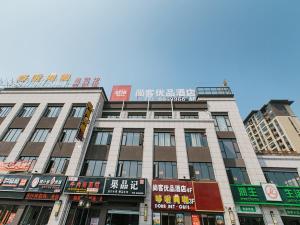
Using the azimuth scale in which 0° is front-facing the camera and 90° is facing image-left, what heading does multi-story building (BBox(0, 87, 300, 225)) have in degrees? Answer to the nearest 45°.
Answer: approximately 0°

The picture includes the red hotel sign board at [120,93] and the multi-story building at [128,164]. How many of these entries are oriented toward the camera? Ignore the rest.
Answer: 2
